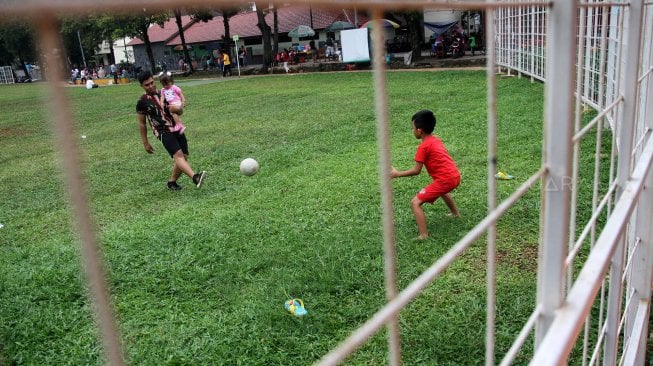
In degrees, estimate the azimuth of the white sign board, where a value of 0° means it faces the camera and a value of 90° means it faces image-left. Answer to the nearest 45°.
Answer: approximately 0°

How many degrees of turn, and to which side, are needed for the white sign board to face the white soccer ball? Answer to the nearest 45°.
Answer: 0° — it already faces it

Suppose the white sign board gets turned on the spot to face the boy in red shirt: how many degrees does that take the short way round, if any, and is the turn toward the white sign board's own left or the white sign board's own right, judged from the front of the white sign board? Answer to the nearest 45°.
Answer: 0° — it already faces them

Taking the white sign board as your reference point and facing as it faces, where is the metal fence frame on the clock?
The metal fence frame is roughly at 12 o'clock from the white sign board.
